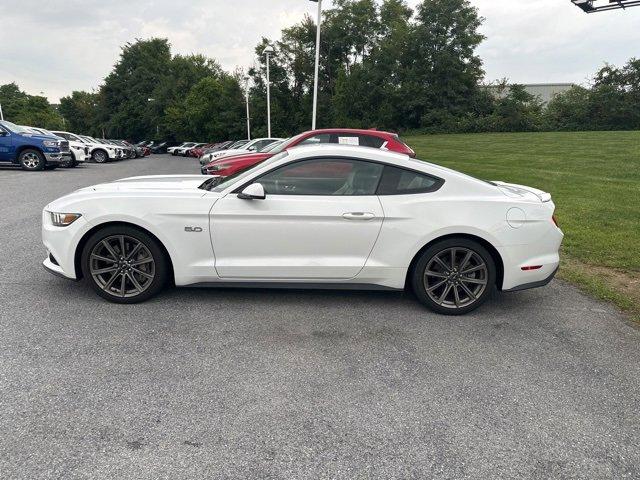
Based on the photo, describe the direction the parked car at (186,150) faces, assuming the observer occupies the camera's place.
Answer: facing the viewer and to the left of the viewer

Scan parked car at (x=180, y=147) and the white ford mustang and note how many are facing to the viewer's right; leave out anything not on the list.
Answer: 0

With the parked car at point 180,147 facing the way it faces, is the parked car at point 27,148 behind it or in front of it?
in front

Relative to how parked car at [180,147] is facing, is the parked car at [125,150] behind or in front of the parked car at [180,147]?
in front

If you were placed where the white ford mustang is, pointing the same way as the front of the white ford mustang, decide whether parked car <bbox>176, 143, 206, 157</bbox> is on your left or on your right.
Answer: on your right

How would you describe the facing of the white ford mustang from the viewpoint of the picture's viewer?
facing to the left of the viewer

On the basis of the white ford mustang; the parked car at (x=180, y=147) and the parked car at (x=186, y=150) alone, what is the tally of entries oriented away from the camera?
0
